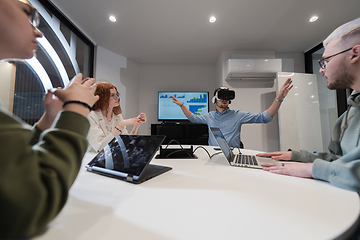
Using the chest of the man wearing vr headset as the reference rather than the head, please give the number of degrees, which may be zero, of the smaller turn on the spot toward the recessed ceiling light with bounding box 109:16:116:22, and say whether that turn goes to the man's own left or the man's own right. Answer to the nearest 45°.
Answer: approximately 90° to the man's own right

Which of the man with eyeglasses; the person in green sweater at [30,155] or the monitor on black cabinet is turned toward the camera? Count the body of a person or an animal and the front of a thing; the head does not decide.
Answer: the monitor on black cabinet

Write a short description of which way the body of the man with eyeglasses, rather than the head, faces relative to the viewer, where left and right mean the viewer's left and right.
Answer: facing to the left of the viewer

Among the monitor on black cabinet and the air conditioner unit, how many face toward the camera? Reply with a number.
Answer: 2

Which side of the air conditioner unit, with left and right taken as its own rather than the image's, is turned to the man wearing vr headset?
front

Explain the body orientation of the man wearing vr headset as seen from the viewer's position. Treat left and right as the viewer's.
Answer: facing the viewer

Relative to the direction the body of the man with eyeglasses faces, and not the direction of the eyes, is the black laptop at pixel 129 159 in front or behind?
in front

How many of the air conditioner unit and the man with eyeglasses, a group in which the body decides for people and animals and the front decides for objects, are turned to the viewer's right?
0

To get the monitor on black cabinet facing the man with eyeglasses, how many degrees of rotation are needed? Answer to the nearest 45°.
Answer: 0° — it already faces them

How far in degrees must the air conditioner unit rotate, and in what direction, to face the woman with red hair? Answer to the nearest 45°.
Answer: approximately 45° to its right

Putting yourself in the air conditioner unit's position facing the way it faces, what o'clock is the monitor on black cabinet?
The monitor on black cabinet is roughly at 3 o'clock from the air conditioner unit.

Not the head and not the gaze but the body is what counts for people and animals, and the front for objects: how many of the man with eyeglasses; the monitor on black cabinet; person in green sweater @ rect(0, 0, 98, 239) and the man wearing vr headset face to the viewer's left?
1

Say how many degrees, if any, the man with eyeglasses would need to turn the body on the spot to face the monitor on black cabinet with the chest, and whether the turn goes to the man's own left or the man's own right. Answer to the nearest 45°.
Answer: approximately 45° to the man's own right

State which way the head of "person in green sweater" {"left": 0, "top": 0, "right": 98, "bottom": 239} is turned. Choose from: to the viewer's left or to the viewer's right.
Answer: to the viewer's right

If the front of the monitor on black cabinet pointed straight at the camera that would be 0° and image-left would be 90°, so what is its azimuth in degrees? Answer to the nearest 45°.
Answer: approximately 0°

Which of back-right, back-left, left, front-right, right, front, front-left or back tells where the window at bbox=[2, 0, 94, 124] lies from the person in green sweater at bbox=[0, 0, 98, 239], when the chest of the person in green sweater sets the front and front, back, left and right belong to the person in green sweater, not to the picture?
left

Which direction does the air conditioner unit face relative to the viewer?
toward the camera

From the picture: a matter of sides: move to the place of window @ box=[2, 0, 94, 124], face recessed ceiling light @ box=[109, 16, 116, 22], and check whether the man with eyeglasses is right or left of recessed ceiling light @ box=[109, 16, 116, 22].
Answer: right
